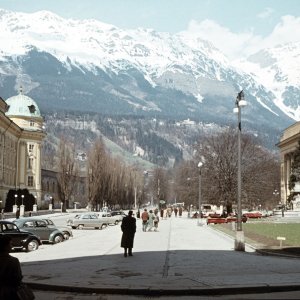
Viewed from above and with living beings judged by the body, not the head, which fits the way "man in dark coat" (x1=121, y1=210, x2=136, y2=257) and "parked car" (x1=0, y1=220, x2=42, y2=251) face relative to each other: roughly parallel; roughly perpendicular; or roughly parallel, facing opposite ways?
roughly perpendicular

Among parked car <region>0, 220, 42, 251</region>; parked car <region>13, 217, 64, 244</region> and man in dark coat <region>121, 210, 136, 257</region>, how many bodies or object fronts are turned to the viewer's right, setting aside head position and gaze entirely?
2

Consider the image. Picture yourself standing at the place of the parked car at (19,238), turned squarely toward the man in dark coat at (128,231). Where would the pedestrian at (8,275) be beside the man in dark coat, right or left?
right

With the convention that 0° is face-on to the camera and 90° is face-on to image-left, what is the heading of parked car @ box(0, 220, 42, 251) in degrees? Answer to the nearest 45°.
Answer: approximately 270°

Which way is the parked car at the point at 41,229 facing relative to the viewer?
to the viewer's right

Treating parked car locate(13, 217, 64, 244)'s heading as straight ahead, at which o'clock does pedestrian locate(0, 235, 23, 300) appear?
The pedestrian is roughly at 3 o'clock from the parked car.

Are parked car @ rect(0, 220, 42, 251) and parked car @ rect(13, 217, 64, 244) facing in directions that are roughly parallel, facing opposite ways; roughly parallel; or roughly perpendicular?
roughly parallel

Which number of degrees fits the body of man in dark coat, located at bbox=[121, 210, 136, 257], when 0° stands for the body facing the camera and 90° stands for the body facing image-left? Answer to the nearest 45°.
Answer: approximately 180°

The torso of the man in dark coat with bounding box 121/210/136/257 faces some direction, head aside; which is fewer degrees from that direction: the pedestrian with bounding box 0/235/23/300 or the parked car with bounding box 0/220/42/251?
the parked car

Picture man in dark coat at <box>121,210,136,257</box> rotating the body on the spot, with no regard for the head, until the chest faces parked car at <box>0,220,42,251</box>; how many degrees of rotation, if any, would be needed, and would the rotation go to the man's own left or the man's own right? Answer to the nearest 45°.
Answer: approximately 45° to the man's own left

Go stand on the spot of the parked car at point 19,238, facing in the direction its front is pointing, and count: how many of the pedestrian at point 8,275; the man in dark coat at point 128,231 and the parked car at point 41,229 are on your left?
1

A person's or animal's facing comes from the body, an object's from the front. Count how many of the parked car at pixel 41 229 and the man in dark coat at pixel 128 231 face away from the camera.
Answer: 1
